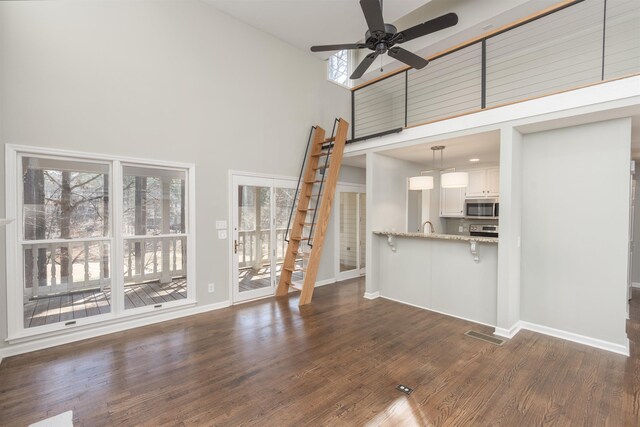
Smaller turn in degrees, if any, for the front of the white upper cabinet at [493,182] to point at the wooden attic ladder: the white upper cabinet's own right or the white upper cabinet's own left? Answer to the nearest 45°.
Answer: approximately 45° to the white upper cabinet's own right

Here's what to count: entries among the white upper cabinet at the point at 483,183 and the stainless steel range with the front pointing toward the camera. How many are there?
2

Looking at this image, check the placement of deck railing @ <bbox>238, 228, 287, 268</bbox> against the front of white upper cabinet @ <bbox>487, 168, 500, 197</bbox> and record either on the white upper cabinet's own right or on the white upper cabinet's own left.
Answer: on the white upper cabinet's own right

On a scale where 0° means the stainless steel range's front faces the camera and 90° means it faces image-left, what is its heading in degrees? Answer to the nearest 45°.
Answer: approximately 0°

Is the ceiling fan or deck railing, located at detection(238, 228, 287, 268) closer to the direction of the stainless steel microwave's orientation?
the ceiling fan

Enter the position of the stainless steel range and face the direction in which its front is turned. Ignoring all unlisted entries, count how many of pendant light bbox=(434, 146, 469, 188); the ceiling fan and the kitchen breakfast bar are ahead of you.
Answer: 3
